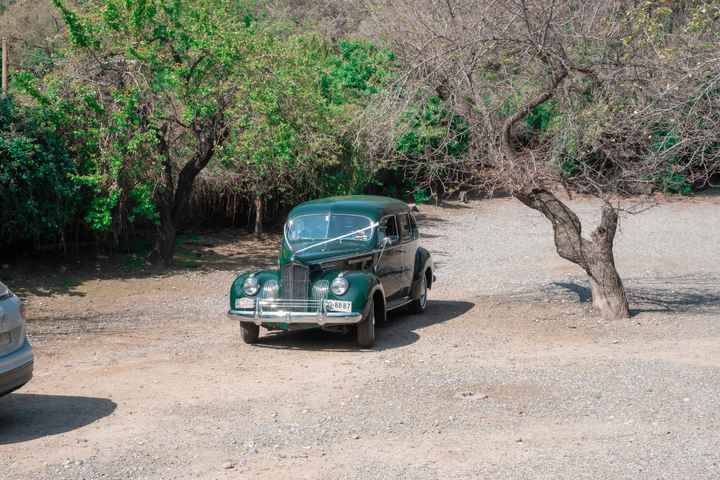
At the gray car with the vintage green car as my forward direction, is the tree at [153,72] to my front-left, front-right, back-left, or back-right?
front-left

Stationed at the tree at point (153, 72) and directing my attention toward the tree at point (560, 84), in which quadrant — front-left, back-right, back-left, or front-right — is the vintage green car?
front-right

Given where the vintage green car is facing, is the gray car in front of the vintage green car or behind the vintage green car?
in front

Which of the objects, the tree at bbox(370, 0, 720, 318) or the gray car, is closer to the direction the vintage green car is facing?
the gray car

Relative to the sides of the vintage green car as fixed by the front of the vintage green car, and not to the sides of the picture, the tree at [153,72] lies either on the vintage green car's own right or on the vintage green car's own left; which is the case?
on the vintage green car's own right

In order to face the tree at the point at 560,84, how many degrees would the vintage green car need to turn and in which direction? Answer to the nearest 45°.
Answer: approximately 135° to its left

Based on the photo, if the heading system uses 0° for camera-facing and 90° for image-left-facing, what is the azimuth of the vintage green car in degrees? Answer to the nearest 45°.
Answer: approximately 45°

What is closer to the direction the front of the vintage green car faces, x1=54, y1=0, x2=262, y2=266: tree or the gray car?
the gray car

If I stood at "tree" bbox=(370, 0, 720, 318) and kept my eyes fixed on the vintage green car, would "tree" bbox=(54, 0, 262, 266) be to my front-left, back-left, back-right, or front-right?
front-right
